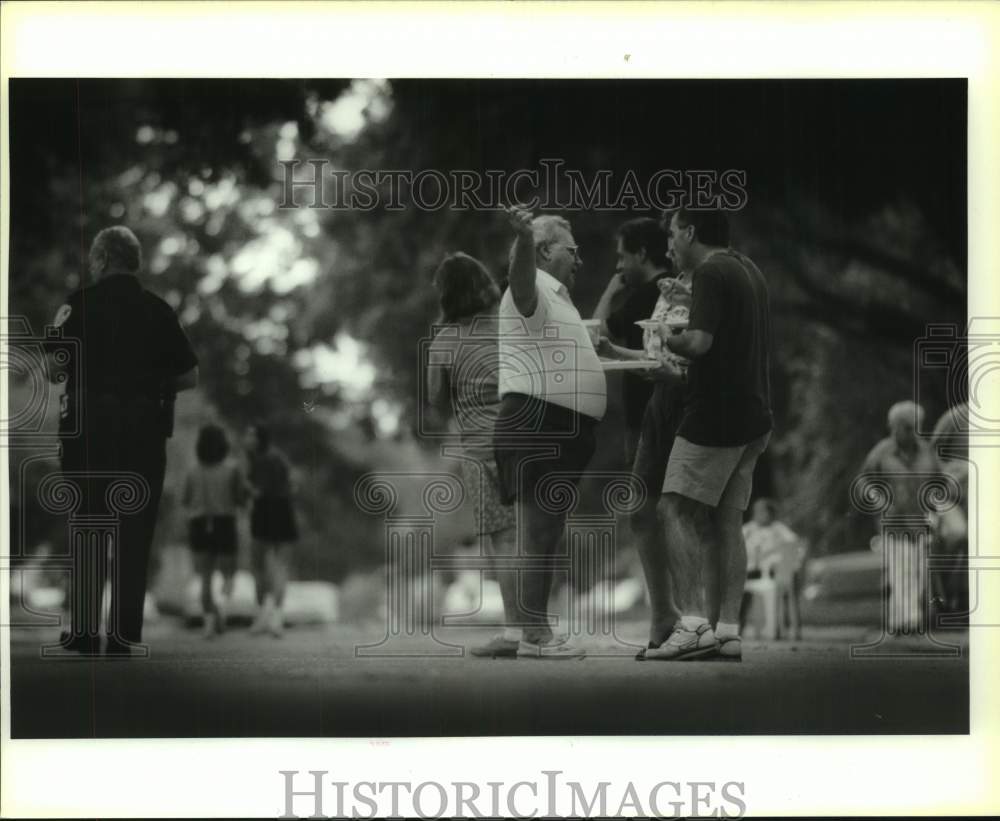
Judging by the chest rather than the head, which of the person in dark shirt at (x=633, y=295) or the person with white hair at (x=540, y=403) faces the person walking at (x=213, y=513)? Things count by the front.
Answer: the person in dark shirt

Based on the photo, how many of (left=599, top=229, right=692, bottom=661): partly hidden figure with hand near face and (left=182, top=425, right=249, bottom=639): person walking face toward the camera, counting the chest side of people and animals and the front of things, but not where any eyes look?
0

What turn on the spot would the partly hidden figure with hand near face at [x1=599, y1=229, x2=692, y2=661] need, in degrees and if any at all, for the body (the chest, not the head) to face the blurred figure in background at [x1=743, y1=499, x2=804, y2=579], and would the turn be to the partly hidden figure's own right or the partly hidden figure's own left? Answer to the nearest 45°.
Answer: approximately 90° to the first blurred figure's own right

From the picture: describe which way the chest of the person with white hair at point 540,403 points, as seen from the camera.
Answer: to the viewer's right

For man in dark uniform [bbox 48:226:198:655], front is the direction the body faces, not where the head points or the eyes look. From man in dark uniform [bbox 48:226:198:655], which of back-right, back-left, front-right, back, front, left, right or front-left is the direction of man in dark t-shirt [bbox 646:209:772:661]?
back-right

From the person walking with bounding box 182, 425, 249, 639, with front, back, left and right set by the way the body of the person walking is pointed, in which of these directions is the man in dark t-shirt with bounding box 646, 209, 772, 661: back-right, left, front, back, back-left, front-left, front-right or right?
right

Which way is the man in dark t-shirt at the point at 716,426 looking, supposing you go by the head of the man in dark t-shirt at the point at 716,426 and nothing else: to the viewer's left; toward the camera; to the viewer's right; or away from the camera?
to the viewer's left

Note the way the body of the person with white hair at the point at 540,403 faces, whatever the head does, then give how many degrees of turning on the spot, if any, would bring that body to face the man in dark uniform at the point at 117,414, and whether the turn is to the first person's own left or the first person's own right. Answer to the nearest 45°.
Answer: approximately 180°

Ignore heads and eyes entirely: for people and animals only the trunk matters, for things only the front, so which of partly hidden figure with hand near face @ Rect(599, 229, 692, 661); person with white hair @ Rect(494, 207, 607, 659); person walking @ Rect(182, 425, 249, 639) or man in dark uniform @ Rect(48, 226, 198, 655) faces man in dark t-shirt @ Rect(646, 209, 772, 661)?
the person with white hair

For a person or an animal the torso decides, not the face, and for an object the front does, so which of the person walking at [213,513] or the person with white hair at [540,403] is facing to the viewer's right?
the person with white hair

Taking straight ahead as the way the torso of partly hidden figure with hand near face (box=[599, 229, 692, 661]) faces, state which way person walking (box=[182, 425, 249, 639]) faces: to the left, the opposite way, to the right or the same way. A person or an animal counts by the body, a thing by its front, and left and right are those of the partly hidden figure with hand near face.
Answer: to the right

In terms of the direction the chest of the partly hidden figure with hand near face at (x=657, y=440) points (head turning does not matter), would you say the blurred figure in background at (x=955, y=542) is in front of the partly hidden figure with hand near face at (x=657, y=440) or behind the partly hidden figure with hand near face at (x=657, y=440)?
behind
